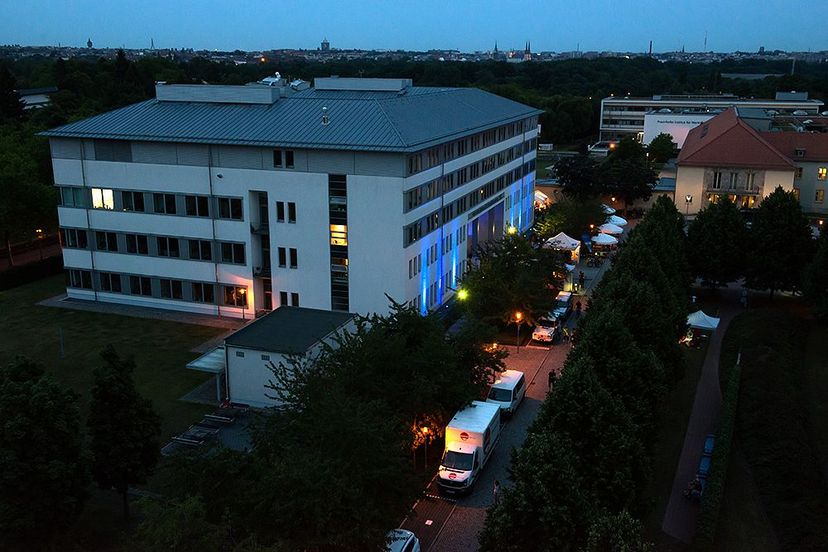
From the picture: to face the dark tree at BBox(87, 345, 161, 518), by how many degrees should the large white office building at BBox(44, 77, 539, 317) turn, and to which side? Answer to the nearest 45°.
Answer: approximately 45° to its right

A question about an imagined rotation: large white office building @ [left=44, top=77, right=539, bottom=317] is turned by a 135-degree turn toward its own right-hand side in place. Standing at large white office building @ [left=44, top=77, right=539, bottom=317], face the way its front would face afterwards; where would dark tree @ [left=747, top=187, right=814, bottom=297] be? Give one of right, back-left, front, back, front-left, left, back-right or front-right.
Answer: back

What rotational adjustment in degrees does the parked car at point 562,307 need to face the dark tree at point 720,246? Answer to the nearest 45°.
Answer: approximately 180°

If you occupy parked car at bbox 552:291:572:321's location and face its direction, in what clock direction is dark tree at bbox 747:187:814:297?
The dark tree is roughly at 7 o'clock from the parked car.

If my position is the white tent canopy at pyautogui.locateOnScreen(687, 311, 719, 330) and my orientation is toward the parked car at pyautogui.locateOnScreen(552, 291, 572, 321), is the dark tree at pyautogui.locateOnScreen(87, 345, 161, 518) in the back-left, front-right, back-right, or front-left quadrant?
front-left

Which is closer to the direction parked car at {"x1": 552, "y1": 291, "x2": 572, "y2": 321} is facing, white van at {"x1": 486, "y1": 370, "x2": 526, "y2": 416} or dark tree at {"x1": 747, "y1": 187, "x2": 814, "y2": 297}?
the white van

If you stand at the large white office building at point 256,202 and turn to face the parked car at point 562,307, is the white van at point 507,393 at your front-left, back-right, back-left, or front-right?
front-right

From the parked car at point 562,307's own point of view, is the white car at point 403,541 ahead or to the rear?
ahead

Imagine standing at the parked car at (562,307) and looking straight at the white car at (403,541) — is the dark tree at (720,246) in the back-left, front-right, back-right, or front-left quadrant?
back-left

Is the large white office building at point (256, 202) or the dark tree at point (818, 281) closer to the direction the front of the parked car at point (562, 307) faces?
the large white office building

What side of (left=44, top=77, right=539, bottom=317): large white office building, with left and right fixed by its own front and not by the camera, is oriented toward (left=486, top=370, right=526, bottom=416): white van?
front

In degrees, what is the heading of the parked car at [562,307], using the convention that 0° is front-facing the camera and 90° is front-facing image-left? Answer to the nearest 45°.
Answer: approximately 45°

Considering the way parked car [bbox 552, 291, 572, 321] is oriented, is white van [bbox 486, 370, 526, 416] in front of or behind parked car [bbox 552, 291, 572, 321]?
in front

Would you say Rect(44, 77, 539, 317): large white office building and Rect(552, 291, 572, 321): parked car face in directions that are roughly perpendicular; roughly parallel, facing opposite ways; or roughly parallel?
roughly perpendicular

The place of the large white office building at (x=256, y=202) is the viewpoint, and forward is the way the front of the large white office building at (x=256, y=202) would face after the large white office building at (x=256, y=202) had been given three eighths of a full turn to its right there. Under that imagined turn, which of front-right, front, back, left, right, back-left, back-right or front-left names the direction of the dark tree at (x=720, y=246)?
back

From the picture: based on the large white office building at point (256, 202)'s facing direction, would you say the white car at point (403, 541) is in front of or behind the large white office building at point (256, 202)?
in front

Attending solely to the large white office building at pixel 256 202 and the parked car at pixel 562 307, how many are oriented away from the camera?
0
